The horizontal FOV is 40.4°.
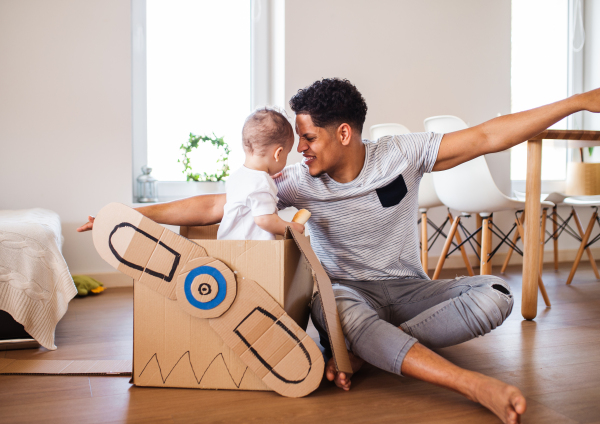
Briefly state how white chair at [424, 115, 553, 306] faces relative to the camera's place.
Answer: facing away from the viewer and to the right of the viewer

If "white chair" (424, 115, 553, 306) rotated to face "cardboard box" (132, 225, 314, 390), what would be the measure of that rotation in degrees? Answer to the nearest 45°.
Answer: approximately 135° to its right

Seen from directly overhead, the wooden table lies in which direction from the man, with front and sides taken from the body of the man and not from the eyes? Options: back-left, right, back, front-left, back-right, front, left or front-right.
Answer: back-left

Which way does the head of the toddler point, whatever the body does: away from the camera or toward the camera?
away from the camera

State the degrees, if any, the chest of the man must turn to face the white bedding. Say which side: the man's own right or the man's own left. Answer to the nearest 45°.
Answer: approximately 90° to the man's own right

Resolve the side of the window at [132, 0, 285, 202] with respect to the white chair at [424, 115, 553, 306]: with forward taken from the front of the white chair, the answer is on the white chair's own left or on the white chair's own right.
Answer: on the white chair's own left

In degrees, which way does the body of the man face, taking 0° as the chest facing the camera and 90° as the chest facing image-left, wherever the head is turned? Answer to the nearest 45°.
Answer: approximately 0°

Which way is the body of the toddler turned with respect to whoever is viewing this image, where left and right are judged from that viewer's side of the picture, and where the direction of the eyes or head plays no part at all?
facing away from the viewer and to the right of the viewer

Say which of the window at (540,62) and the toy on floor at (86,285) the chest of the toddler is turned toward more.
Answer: the window

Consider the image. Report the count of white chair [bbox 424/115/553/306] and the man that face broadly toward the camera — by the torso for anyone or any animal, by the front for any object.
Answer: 1
